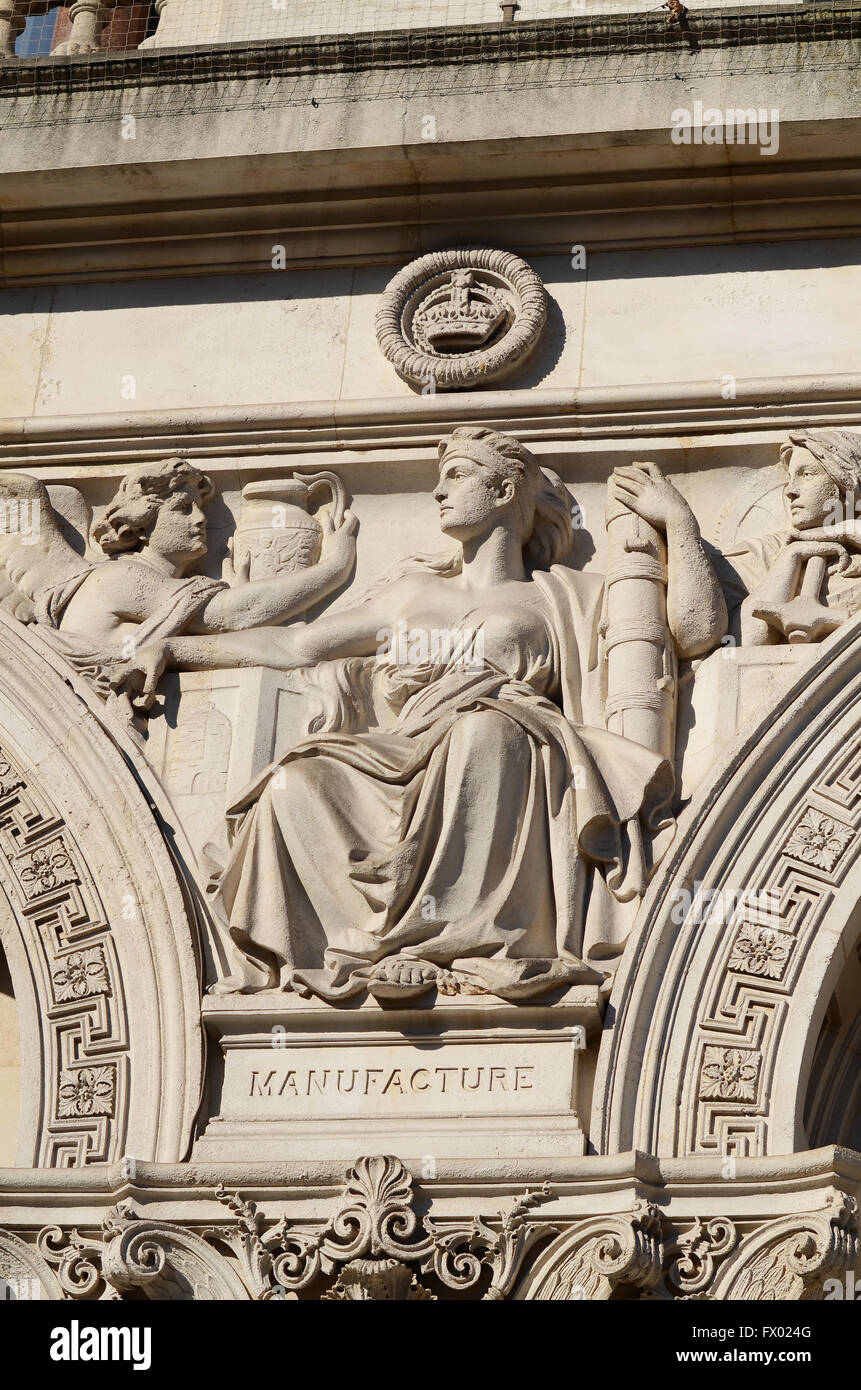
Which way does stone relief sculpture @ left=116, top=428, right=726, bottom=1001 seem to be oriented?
toward the camera

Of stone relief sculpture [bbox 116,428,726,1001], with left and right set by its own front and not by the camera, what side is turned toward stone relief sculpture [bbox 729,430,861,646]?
left

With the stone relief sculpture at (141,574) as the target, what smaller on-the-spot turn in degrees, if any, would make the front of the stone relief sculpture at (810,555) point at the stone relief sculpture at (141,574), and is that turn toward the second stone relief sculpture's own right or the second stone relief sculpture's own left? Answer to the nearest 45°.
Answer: approximately 45° to the second stone relief sculpture's own right

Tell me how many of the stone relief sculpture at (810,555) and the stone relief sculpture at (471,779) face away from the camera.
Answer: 0

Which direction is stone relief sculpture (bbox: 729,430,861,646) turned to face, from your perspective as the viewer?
facing the viewer and to the left of the viewer
